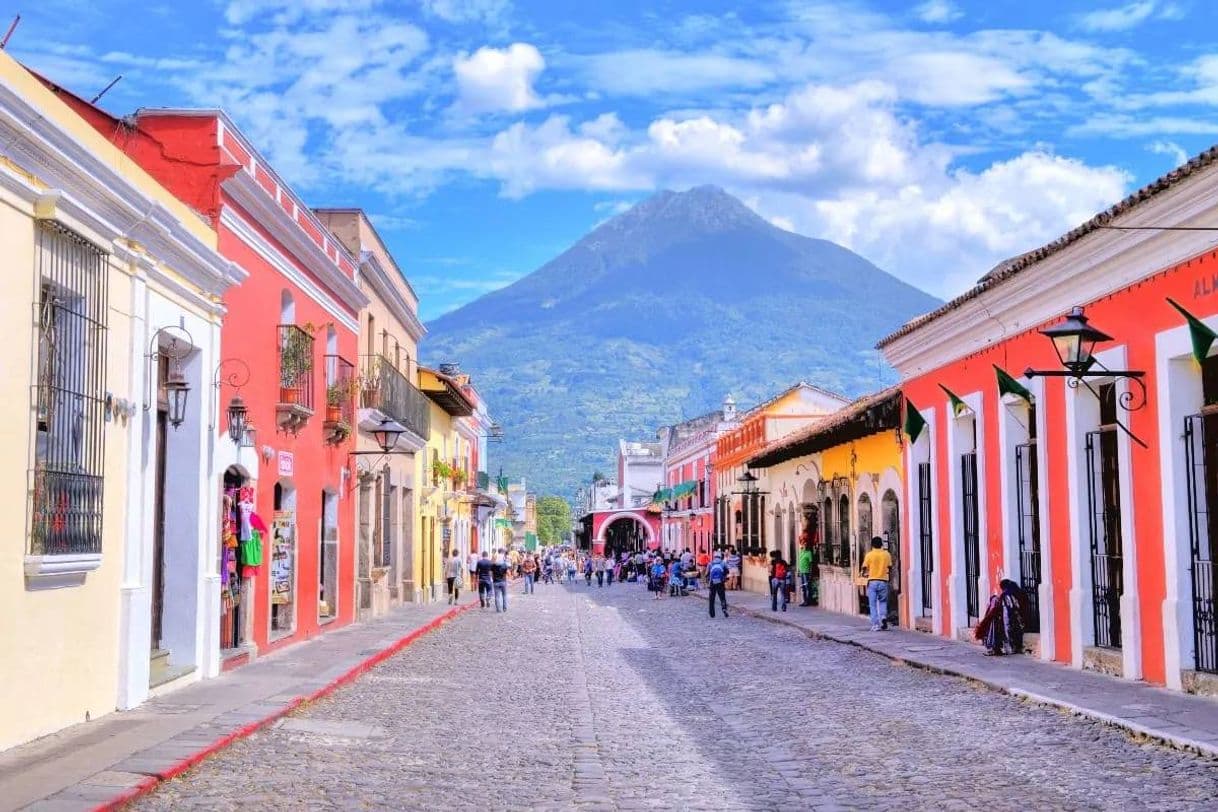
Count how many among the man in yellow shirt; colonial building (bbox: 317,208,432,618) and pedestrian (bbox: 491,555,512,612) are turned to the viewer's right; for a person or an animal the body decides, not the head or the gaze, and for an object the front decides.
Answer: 1

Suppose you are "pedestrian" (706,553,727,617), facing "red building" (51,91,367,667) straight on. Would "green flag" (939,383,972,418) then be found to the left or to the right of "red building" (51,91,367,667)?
left

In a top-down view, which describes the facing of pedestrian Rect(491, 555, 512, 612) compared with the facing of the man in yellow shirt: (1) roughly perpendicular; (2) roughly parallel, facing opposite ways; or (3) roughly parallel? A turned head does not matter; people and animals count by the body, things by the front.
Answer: roughly parallel

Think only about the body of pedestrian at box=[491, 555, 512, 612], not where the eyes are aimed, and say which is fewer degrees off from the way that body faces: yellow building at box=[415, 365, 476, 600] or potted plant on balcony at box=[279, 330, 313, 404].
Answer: the yellow building

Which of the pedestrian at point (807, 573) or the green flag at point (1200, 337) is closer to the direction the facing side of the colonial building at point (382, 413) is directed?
the pedestrian

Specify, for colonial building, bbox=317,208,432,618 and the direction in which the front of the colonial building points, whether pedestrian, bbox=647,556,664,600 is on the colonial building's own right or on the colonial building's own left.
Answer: on the colonial building's own left

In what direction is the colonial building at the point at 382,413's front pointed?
to the viewer's right

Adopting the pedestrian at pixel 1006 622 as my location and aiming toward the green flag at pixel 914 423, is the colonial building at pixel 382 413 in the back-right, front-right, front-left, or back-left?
front-left
